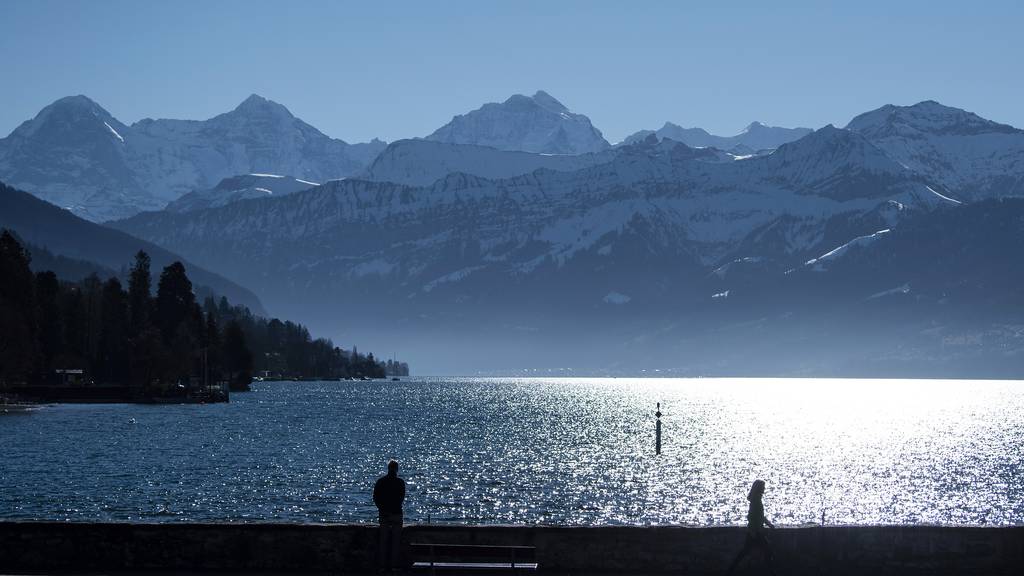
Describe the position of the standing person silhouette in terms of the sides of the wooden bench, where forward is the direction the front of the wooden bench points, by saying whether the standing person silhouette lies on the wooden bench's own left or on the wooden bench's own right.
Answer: on the wooden bench's own left

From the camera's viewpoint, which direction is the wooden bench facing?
away from the camera

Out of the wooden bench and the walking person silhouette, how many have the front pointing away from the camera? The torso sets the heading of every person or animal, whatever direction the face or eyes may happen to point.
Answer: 1

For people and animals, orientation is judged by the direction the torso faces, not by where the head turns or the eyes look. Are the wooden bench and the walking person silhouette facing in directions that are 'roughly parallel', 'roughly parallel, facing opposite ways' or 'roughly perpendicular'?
roughly perpendicular

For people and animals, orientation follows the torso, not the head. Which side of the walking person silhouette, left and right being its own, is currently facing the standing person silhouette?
back

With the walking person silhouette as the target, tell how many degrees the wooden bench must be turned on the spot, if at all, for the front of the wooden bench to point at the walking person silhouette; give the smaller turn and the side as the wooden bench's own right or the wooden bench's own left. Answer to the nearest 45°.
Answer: approximately 90° to the wooden bench's own right

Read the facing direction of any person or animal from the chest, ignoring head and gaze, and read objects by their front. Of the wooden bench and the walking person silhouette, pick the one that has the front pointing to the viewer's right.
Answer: the walking person silhouette
